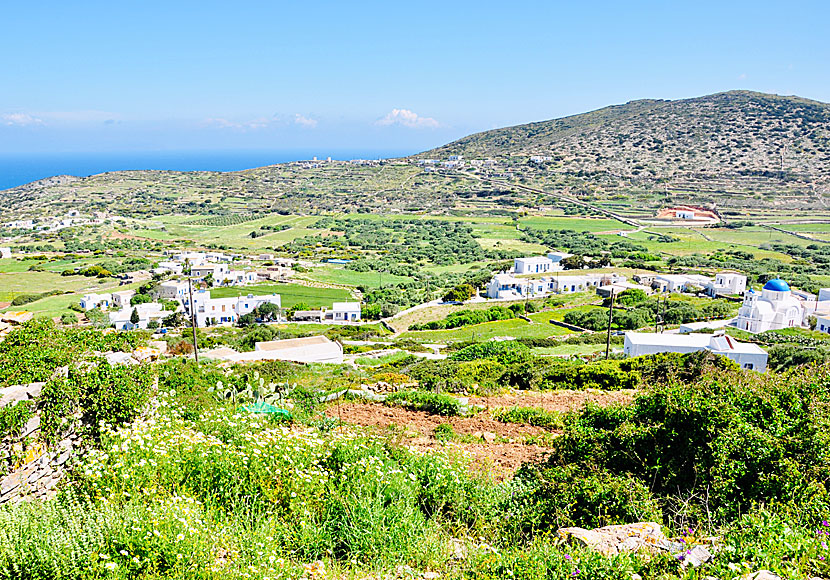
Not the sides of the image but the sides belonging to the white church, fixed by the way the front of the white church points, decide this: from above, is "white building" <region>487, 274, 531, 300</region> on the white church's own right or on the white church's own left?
on the white church's own right

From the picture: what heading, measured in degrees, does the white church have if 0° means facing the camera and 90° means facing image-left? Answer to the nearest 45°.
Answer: approximately 45°

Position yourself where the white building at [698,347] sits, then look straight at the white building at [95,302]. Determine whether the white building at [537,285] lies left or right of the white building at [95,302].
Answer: right

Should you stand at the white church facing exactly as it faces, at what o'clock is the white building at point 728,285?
The white building is roughly at 4 o'clock from the white church.

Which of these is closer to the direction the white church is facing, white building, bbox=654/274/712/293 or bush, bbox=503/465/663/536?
the bush

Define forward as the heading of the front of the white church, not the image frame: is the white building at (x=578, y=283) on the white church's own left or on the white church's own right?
on the white church's own right
